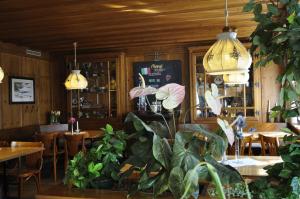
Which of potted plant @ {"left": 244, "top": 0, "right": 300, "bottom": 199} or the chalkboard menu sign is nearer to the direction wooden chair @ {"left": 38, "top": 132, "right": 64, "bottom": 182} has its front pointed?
the chalkboard menu sign

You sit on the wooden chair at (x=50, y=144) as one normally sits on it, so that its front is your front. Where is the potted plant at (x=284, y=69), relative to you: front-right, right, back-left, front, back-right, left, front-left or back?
back-right

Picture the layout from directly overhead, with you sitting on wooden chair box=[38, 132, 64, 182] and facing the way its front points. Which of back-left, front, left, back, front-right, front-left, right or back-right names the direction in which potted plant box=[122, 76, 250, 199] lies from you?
back-right

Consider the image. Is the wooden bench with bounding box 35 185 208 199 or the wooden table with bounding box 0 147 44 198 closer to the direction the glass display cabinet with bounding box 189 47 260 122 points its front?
the wooden bench

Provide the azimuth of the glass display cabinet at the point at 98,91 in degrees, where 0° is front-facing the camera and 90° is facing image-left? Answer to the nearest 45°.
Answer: approximately 0°
